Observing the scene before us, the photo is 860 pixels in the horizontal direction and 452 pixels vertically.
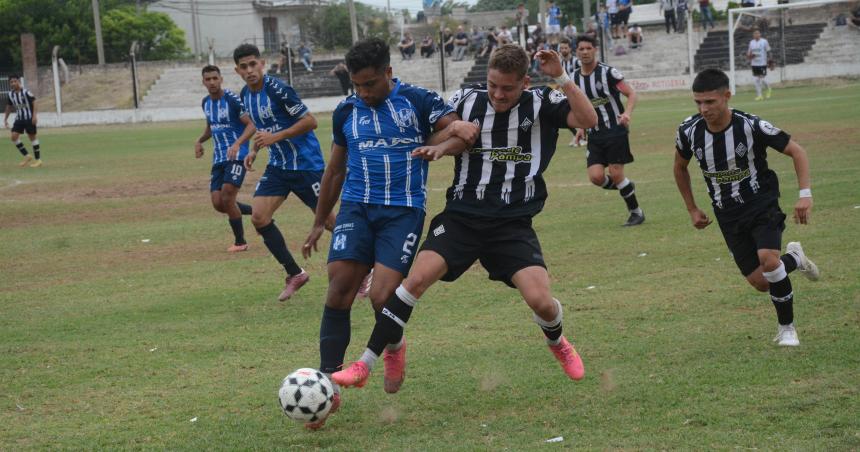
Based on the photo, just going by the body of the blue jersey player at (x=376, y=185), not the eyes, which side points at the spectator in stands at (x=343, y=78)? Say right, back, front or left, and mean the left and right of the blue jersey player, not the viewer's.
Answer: back

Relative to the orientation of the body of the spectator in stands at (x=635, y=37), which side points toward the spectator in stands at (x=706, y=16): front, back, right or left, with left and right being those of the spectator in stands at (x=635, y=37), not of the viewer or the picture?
left

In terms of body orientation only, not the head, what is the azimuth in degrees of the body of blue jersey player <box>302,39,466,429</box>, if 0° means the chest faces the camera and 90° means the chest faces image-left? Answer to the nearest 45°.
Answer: approximately 0°

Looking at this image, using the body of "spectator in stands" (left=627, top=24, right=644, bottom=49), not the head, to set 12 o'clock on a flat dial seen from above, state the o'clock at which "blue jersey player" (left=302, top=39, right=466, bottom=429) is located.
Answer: The blue jersey player is roughly at 12 o'clock from the spectator in stands.

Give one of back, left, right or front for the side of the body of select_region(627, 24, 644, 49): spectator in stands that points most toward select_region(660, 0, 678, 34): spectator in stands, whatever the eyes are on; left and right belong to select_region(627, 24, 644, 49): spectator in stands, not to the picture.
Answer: left

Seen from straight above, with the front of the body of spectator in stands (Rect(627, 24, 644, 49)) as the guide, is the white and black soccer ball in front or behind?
in front

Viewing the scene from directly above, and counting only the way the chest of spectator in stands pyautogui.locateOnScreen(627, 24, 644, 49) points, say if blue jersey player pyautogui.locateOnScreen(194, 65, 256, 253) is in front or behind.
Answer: in front

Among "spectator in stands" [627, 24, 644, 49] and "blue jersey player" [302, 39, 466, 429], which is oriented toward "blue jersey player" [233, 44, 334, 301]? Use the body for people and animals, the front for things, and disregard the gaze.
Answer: the spectator in stands

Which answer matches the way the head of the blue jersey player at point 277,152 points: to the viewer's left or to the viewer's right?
to the viewer's right

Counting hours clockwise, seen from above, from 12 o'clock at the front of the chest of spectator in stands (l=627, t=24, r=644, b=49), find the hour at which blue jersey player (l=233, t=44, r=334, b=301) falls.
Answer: The blue jersey player is roughly at 12 o'clock from the spectator in stands.

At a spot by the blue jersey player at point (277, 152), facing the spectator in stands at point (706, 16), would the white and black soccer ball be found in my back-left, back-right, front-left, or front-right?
back-right
